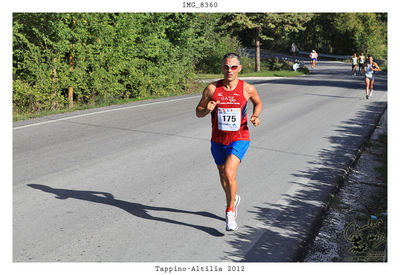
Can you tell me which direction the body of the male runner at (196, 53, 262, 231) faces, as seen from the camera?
toward the camera

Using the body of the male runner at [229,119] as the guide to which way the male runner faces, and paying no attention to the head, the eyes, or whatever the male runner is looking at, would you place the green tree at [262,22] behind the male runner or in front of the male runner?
behind
